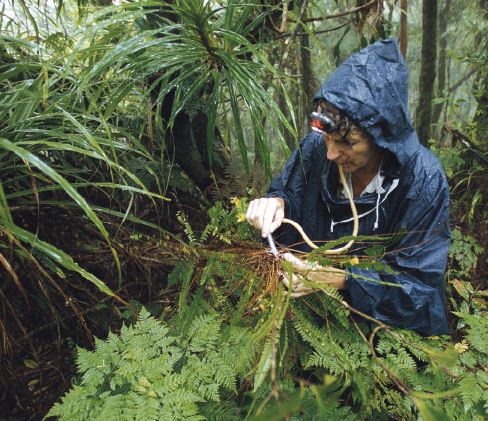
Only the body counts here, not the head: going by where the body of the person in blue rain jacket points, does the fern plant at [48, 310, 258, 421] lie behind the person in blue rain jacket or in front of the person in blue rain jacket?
in front

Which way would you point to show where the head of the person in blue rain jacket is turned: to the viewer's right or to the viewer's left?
to the viewer's left

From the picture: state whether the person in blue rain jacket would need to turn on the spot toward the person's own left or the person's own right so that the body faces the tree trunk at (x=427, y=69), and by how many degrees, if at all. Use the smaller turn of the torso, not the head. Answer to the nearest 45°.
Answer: approximately 135° to the person's own right

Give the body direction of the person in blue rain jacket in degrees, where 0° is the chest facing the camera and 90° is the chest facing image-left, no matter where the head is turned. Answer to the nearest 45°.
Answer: approximately 45°
